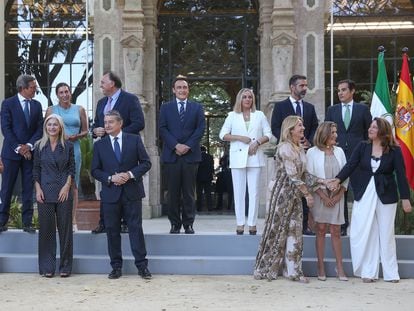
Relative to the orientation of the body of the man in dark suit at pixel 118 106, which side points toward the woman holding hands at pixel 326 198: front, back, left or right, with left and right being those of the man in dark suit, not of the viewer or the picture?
left

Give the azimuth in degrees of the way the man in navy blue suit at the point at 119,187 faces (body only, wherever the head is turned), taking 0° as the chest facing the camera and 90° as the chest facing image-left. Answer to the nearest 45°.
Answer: approximately 0°

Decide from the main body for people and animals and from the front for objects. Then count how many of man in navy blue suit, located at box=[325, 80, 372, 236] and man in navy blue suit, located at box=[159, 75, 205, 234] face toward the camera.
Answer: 2

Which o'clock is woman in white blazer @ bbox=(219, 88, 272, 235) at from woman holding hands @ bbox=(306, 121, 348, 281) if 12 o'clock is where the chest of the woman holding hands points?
The woman in white blazer is roughly at 4 o'clock from the woman holding hands.

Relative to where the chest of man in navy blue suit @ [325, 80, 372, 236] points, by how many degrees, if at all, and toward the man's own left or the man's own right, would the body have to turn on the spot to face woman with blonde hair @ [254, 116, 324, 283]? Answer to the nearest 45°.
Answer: approximately 45° to the man's own right

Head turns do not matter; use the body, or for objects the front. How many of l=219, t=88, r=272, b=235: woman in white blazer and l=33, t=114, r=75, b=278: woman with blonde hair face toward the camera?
2

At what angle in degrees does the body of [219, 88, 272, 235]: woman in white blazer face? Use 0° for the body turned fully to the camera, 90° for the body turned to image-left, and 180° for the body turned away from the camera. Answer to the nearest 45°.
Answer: approximately 0°

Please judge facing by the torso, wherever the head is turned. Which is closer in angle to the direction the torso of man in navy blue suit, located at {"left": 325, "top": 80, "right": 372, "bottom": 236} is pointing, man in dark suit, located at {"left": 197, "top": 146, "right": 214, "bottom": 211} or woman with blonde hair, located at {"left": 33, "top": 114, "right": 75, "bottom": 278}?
the woman with blonde hair

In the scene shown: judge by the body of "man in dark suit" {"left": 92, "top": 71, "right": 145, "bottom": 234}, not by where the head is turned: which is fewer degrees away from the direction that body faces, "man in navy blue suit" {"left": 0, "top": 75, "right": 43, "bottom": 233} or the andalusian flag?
the man in navy blue suit
